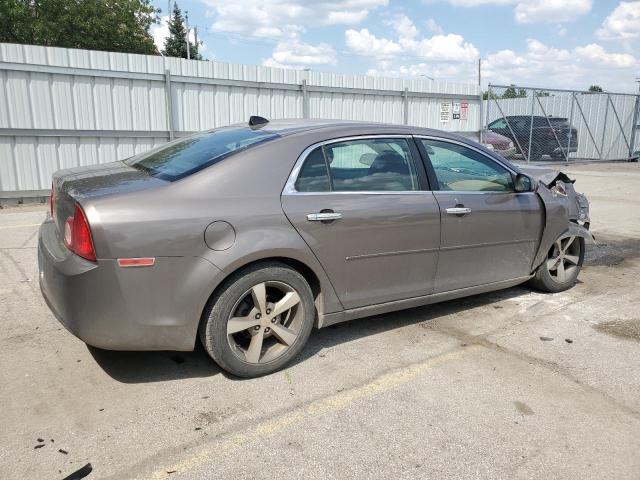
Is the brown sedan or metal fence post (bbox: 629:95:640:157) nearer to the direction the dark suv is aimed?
the brown sedan

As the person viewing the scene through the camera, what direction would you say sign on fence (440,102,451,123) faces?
facing the viewer

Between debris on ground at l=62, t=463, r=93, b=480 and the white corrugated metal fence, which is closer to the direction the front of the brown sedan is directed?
the white corrugated metal fence

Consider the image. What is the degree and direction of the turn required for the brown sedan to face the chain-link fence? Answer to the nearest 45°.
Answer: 0° — it already faces it

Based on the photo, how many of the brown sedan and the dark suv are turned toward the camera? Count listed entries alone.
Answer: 0

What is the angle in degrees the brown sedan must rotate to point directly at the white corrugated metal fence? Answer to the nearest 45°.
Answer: approximately 90° to its left

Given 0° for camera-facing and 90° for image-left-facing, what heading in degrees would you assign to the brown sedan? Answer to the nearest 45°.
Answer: approximately 225°

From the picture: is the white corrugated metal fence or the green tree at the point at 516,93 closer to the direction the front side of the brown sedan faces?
the green tree

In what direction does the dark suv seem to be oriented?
to the viewer's left

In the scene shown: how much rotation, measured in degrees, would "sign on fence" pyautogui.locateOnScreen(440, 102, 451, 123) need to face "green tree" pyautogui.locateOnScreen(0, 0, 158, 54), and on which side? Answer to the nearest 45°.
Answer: approximately 135° to its right

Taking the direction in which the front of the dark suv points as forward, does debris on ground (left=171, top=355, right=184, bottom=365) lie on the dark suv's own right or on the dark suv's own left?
on the dark suv's own left

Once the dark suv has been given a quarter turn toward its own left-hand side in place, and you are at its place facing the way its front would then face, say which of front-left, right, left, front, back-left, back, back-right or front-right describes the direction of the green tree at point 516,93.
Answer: back

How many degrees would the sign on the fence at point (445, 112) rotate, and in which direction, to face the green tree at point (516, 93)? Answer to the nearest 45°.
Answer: approximately 180°

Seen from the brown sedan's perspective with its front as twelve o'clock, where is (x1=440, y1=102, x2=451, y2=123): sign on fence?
The sign on fence is roughly at 11 o'clock from the brown sedan.
